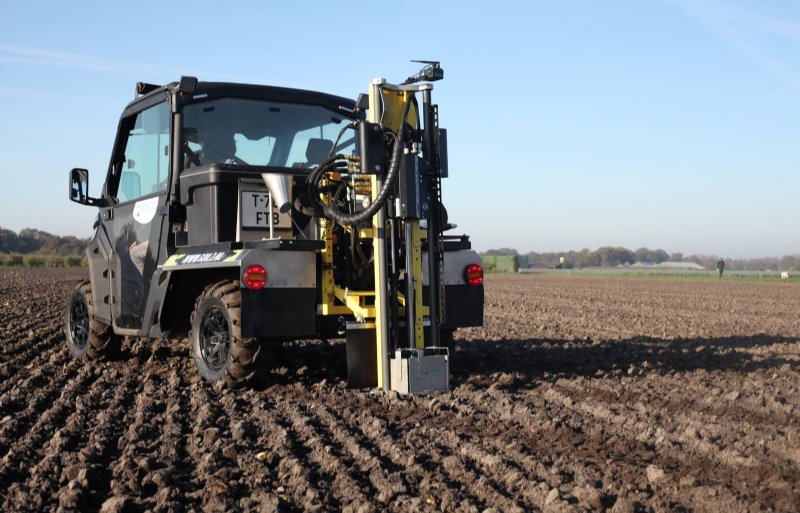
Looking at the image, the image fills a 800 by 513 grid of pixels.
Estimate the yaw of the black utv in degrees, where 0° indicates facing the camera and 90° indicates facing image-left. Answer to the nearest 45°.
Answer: approximately 135°
